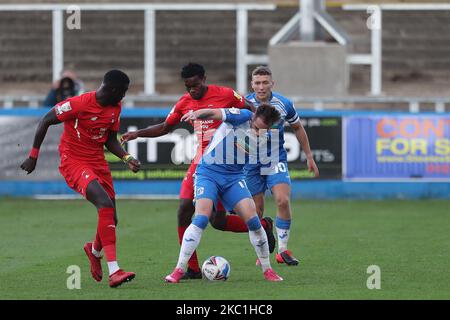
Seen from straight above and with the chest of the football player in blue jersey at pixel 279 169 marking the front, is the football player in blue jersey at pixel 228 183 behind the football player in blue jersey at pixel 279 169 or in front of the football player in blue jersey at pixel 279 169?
in front

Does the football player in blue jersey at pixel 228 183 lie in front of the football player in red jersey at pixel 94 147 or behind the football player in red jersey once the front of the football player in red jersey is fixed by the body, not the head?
in front

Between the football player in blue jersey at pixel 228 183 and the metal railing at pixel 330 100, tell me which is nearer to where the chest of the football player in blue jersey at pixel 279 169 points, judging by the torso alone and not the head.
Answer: the football player in blue jersey

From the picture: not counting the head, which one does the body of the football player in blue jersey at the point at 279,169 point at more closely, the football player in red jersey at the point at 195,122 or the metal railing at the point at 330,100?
the football player in red jersey

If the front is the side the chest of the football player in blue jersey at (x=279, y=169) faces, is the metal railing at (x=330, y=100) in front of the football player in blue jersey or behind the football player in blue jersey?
behind

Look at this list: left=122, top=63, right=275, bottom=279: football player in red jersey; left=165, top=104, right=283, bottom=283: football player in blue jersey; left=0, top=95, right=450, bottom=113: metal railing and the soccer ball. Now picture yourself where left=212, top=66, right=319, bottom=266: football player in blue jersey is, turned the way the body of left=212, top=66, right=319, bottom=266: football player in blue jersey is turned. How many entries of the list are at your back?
1

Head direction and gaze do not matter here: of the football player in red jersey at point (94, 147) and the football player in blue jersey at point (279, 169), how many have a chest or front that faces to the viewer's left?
0

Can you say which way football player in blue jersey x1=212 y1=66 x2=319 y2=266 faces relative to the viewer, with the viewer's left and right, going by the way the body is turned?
facing the viewer

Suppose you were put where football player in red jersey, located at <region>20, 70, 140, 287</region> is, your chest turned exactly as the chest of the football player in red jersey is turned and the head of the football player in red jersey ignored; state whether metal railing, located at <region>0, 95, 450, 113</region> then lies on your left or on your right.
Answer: on your left

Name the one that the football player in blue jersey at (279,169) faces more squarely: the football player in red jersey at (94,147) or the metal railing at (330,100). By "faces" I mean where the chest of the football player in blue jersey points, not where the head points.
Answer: the football player in red jersey

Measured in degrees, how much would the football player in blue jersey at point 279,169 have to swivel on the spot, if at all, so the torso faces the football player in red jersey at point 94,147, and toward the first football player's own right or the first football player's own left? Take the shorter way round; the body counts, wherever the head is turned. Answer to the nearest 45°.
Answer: approximately 45° to the first football player's own right

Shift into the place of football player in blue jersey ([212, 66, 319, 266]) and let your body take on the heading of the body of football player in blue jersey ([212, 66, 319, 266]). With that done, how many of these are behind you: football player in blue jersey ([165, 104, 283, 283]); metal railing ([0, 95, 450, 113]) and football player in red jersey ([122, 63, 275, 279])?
1

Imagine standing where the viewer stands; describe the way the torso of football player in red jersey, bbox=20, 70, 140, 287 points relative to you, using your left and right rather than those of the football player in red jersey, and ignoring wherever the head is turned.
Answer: facing the viewer and to the right of the viewer
